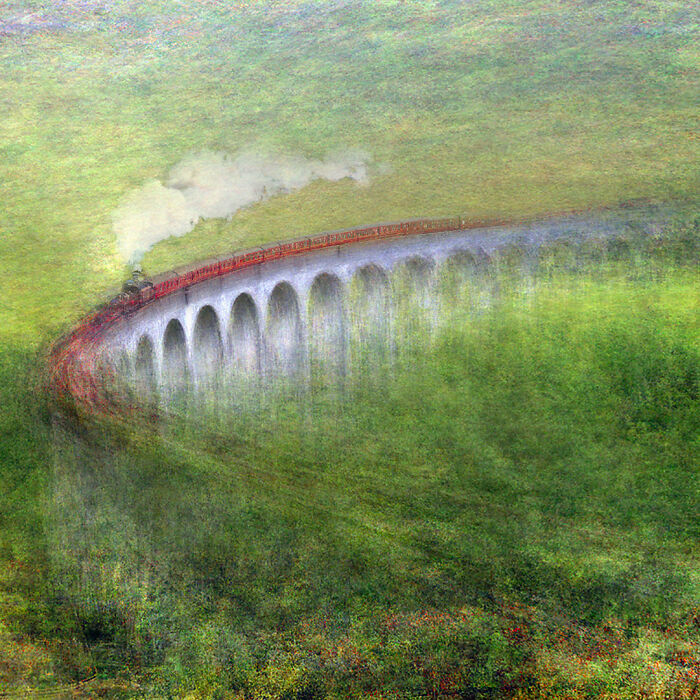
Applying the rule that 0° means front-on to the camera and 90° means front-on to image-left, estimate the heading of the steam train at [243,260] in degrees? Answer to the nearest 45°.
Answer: approximately 45°
